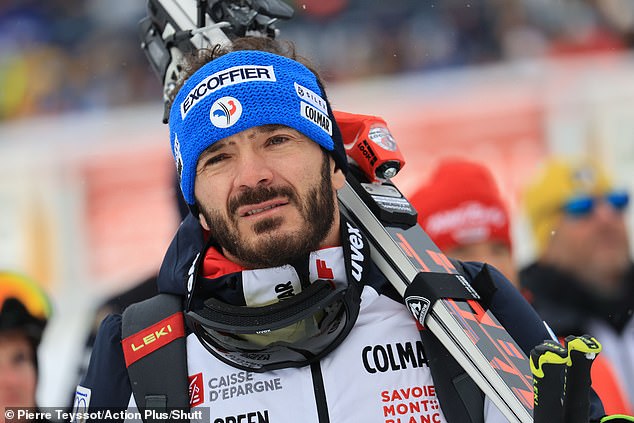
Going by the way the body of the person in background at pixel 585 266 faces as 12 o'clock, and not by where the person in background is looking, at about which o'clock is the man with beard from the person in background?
The man with beard is roughly at 2 o'clock from the person in background.

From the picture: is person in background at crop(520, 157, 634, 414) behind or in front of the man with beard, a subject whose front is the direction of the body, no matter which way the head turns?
behind

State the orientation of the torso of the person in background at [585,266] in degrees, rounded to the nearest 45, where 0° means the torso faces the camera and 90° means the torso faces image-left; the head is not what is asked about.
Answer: approximately 315°

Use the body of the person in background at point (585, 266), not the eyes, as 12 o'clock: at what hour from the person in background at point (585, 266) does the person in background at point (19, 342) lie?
the person in background at point (19, 342) is roughly at 3 o'clock from the person in background at point (585, 266).

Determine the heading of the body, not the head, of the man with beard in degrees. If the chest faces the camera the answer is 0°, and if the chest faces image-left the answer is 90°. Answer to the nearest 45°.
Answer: approximately 0°

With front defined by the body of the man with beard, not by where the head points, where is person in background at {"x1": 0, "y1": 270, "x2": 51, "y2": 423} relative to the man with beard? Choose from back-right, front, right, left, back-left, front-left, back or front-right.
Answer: back-right
